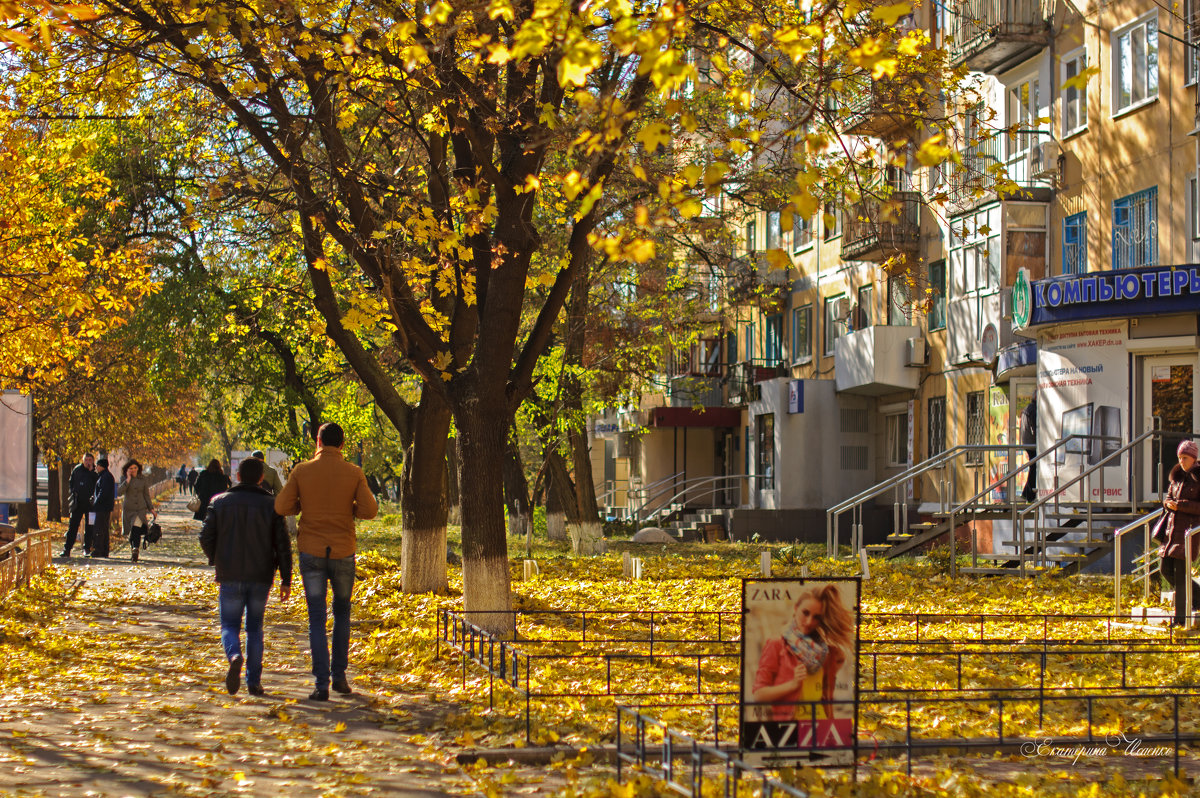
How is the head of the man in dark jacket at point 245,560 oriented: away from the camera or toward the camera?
away from the camera

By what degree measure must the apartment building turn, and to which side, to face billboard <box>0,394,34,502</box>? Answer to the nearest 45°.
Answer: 0° — it already faces it

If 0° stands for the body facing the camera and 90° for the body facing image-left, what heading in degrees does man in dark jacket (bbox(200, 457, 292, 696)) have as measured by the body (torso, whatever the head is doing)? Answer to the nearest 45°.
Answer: approximately 180°

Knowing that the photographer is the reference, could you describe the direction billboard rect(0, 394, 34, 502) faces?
facing the viewer

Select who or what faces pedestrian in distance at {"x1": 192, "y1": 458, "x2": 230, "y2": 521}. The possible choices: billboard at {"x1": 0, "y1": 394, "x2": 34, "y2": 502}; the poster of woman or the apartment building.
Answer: the apartment building

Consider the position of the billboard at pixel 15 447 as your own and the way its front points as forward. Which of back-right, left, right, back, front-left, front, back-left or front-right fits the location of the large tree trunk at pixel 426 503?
front-left

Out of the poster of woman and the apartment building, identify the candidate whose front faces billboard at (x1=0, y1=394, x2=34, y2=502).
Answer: the apartment building

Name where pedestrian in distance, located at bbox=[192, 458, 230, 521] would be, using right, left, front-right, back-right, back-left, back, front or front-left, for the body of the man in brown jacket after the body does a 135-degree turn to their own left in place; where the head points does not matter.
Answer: back-right

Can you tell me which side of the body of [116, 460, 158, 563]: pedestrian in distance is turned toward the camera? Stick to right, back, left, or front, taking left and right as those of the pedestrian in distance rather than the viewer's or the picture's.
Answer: front

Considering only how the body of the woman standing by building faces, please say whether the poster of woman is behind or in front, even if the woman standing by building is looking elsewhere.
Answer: in front

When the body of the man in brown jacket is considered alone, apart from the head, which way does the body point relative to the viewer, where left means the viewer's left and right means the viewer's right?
facing away from the viewer

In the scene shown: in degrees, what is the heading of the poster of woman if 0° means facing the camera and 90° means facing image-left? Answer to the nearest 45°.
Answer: approximately 0°

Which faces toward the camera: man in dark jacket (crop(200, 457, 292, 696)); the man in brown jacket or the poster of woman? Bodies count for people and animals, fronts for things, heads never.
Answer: the poster of woman

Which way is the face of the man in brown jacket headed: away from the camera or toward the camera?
away from the camera

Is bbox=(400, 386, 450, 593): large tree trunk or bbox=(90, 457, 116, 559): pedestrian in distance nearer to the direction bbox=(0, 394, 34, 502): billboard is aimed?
the large tree trunk
